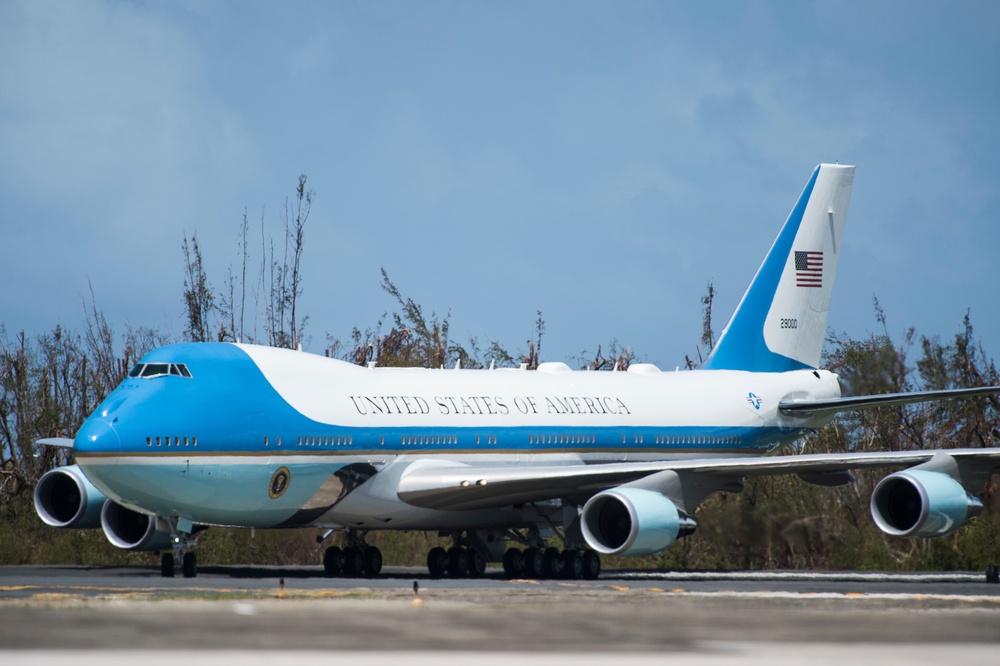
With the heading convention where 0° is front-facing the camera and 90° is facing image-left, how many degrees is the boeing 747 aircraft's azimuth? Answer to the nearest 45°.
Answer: approximately 45°
